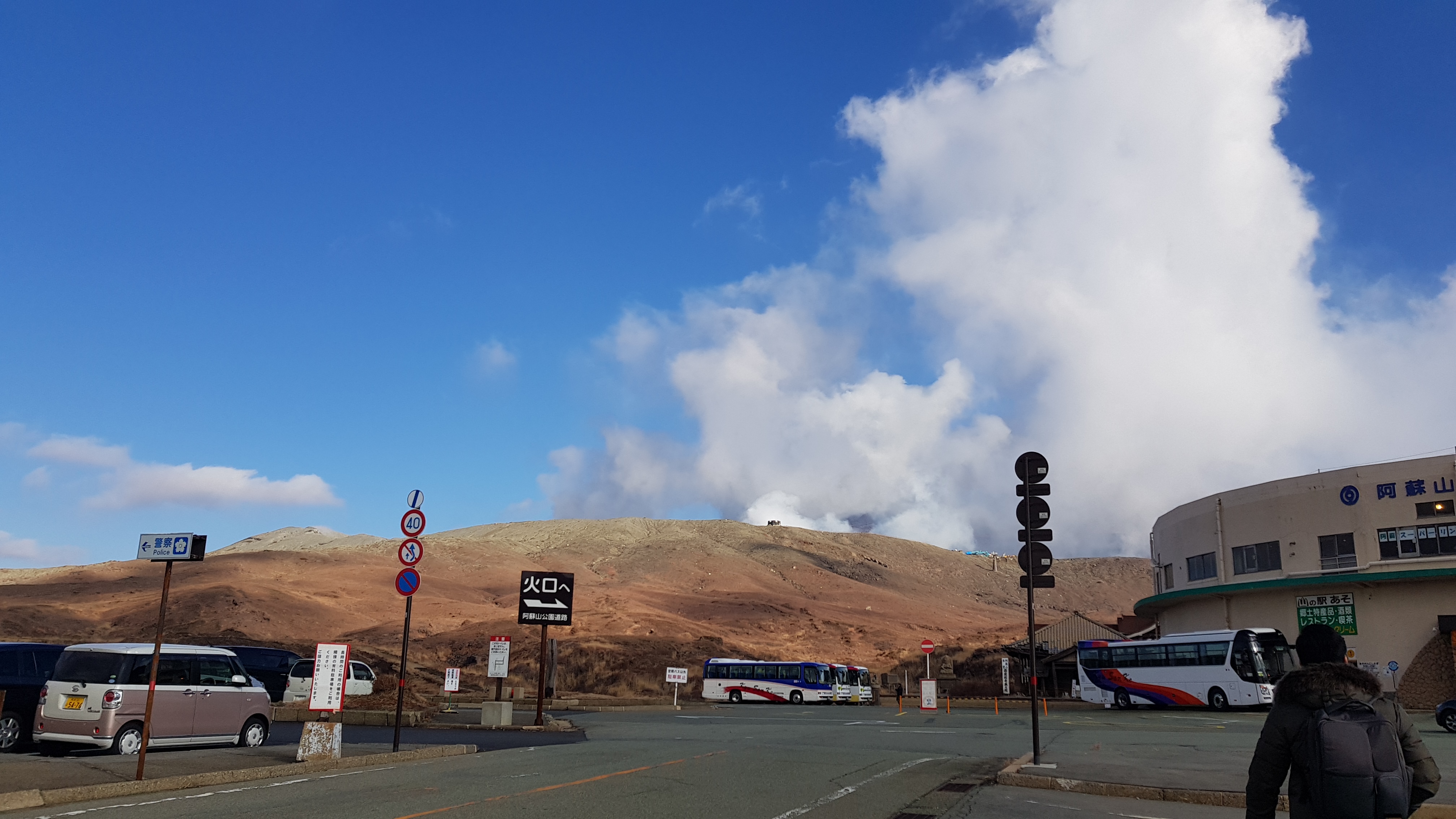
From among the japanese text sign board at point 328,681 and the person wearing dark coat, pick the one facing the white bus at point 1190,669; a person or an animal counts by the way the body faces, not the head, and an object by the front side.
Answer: the person wearing dark coat

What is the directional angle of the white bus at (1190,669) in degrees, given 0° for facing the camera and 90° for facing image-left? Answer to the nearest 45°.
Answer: approximately 315°

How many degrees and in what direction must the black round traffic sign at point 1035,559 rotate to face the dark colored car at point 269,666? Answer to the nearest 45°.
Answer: approximately 45° to its left

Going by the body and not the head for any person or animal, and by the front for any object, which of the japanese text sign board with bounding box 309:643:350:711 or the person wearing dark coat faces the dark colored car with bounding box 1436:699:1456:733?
the person wearing dark coat

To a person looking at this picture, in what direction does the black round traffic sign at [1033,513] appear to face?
facing away from the viewer

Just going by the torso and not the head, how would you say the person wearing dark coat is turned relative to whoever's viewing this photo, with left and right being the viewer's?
facing away from the viewer

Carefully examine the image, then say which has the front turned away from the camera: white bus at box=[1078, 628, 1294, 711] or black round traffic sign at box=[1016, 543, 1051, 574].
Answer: the black round traffic sign

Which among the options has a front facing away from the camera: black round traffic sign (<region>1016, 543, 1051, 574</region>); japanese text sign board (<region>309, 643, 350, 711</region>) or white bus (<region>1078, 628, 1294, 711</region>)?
the black round traffic sign

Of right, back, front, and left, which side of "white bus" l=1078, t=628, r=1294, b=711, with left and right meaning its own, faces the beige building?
left

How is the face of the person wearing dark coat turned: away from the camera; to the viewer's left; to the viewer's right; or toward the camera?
away from the camera
